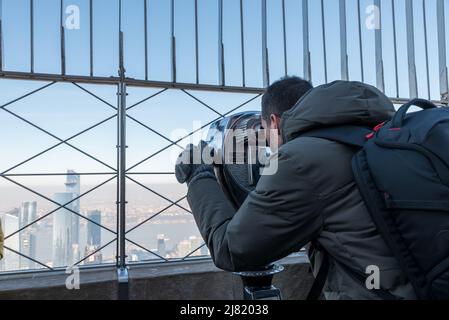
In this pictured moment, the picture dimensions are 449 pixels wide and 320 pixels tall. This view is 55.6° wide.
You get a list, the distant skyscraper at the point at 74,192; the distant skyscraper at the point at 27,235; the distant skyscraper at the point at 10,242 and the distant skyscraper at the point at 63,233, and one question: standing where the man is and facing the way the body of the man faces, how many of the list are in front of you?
4

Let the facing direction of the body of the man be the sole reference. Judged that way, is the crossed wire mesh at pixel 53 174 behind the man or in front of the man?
in front

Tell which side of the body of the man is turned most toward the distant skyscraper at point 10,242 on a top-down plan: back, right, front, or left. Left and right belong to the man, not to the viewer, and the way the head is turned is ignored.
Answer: front

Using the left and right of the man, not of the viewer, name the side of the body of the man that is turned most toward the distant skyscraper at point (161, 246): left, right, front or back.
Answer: front

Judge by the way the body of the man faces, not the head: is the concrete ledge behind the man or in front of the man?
in front

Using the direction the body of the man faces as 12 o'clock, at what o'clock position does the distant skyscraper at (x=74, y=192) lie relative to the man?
The distant skyscraper is roughly at 12 o'clock from the man.

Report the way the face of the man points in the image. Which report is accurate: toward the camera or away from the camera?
away from the camera

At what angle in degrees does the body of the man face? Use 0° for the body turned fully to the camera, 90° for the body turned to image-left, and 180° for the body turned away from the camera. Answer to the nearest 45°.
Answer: approximately 135°

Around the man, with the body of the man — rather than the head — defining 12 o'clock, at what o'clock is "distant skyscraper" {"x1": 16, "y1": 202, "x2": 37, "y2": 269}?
The distant skyscraper is roughly at 12 o'clock from the man.

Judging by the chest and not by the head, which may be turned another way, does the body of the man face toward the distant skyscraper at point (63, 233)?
yes
